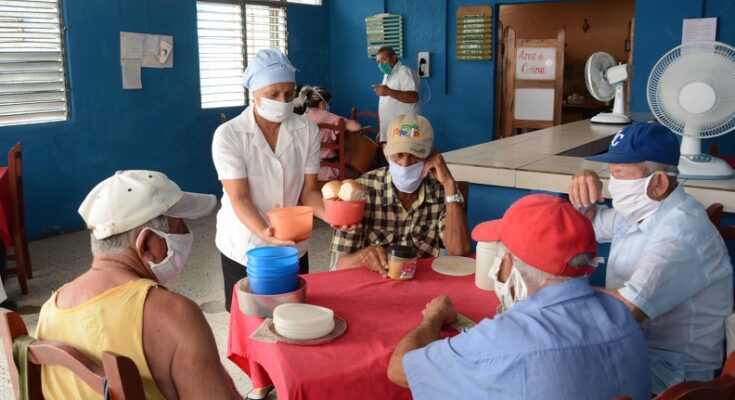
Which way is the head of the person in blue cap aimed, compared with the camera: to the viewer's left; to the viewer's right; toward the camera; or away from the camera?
to the viewer's left

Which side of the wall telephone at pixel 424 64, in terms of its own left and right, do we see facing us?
front

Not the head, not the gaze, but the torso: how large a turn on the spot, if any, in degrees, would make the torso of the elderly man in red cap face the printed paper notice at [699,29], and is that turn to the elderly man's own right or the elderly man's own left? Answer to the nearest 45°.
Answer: approximately 45° to the elderly man's own right

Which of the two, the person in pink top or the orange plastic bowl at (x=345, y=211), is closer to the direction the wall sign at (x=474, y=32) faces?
the orange plastic bowl

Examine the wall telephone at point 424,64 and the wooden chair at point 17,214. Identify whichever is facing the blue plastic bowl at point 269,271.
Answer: the wall telephone

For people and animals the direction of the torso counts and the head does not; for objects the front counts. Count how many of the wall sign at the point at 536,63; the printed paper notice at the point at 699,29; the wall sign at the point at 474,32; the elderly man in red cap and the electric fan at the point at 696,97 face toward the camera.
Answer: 4

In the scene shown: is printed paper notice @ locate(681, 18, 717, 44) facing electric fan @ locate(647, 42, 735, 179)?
yes

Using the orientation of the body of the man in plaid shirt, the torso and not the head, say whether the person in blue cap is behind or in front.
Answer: in front

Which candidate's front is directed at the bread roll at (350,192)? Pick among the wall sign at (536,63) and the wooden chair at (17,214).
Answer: the wall sign

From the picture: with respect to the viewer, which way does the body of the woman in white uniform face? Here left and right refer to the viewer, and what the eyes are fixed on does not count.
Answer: facing the viewer and to the right of the viewer

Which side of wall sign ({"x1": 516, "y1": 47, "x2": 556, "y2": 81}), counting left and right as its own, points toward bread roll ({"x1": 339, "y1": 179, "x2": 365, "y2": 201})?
front

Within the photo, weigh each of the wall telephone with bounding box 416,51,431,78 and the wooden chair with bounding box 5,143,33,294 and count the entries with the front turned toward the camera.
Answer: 1

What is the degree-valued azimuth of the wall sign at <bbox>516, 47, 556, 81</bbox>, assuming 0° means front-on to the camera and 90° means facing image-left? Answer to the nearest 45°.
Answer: approximately 0°

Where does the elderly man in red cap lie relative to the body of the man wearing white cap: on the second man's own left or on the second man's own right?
on the second man's own right

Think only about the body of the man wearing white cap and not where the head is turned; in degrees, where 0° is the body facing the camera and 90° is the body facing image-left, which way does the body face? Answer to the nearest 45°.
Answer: approximately 225°

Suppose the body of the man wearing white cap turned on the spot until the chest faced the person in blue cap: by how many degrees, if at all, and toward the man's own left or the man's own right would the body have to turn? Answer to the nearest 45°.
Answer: approximately 45° to the man's own right

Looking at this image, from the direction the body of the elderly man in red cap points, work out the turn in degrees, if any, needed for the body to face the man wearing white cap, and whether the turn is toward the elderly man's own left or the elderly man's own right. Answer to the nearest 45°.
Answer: approximately 45° to the elderly man's own left

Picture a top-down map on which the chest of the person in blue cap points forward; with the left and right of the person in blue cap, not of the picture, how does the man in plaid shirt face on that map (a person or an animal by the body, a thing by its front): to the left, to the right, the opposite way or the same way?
to the left

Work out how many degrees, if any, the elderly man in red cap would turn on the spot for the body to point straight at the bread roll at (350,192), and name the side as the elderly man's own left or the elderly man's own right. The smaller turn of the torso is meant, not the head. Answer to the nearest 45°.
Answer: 0° — they already face it

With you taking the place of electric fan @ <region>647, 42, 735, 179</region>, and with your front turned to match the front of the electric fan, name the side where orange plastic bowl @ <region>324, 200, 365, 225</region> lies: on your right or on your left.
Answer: on your right
